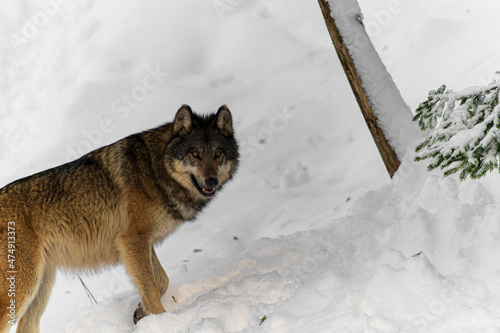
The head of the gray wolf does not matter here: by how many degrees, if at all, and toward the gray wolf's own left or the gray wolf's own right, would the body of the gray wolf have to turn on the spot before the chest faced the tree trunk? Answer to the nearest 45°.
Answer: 0° — it already faces it

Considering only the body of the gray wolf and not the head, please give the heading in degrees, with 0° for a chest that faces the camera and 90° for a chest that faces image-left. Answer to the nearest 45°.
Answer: approximately 270°
